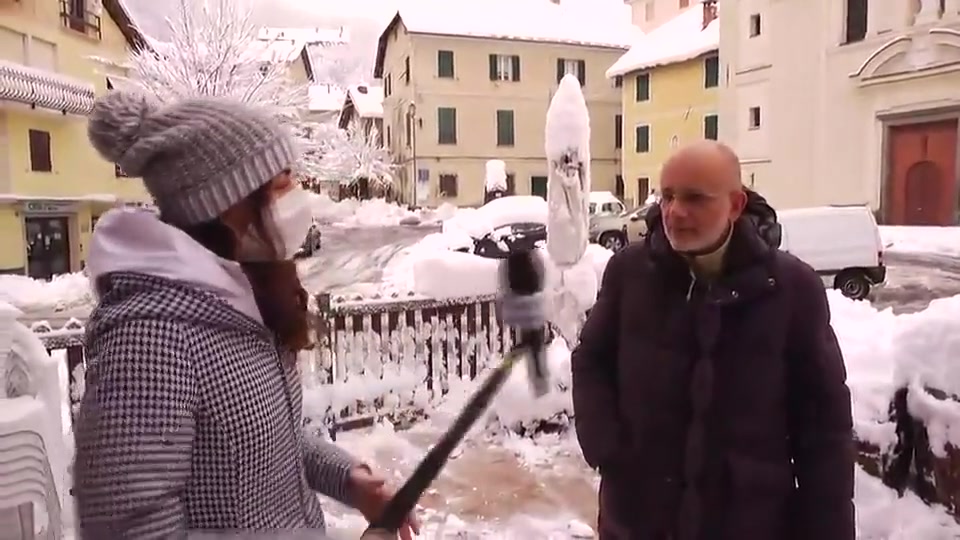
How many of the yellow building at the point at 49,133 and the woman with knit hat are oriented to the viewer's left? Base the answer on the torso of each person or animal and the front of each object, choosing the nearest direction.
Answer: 0

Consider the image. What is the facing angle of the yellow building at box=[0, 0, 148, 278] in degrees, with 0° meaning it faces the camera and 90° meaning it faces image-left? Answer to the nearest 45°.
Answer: approximately 315°

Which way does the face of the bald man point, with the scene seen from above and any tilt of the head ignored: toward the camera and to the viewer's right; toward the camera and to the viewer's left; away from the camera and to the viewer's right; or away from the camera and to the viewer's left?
toward the camera and to the viewer's left

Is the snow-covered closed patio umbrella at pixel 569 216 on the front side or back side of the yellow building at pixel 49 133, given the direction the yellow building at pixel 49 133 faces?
on the front side

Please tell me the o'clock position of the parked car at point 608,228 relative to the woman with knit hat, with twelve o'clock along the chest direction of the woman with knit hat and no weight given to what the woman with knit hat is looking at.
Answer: The parked car is roughly at 10 o'clock from the woman with knit hat.

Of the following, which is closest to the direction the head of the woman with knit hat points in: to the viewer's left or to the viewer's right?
to the viewer's right

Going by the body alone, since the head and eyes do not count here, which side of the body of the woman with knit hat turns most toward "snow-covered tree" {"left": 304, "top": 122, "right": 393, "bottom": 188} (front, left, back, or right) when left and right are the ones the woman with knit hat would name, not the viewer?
left

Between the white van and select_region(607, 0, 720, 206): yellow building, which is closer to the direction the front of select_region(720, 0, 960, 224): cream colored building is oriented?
the white van

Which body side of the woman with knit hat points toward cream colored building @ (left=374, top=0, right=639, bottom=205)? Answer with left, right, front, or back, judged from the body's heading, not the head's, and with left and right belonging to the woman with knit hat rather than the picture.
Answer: left

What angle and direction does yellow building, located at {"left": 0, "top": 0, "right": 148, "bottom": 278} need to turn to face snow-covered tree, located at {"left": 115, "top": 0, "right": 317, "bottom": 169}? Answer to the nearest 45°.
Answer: approximately 90° to its left

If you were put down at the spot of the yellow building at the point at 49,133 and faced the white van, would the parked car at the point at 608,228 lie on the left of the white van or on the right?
left

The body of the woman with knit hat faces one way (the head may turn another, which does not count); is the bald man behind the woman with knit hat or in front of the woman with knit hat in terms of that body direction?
in front

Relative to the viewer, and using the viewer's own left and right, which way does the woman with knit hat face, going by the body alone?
facing to the right of the viewer

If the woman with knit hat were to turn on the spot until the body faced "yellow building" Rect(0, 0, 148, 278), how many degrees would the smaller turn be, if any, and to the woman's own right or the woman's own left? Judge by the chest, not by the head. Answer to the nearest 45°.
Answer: approximately 90° to the woman's own left

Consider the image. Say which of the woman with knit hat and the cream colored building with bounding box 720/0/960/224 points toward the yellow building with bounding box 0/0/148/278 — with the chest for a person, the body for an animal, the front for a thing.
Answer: the cream colored building

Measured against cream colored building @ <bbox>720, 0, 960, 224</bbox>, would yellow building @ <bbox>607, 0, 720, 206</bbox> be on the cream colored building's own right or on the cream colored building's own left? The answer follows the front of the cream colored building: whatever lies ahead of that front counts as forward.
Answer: on the cream colored building's own right

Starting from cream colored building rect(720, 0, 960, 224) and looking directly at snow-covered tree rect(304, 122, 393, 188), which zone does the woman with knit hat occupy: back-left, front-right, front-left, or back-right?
back-left
